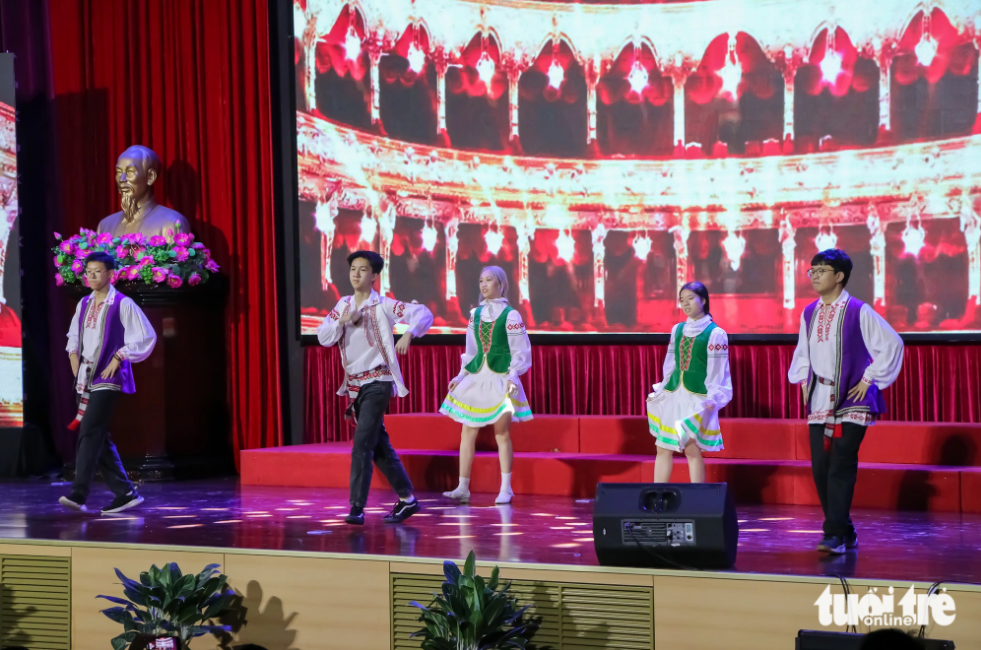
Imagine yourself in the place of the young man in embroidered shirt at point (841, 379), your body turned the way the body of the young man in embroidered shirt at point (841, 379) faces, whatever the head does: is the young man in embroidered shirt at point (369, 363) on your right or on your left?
on your right

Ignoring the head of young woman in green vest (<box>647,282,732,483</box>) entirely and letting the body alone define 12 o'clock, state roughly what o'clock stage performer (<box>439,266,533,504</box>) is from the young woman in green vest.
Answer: The stage performer is roughly at 2 o'clock from the young woman in green vest.

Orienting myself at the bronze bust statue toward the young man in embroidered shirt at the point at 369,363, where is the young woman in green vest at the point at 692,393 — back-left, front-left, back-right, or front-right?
front-left

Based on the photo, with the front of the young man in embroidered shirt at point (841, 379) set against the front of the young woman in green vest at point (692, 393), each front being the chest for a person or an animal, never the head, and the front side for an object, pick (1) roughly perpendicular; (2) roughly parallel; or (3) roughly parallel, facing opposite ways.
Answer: roughly parallel

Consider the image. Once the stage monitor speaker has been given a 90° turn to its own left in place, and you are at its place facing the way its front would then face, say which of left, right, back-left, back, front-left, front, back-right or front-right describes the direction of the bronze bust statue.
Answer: front-right

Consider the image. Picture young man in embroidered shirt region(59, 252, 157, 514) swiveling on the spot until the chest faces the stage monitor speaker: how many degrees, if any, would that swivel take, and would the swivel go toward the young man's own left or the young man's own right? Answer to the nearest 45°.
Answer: approximately 90° to the young man's own left

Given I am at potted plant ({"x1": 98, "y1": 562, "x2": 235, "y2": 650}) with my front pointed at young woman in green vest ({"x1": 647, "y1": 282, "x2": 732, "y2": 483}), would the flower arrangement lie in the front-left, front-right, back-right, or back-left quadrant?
front-left

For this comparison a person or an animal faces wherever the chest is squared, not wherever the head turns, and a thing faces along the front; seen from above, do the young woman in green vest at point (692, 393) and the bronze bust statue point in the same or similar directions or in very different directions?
same or similar directions

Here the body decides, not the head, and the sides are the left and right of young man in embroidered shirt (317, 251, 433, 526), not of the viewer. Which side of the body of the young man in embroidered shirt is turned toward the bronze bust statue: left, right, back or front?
right

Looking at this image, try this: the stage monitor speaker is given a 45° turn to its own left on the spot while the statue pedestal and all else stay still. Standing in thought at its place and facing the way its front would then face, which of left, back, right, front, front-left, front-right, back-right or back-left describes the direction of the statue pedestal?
front

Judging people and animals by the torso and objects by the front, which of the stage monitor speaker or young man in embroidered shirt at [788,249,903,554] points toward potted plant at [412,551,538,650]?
the young man in embroidered shirt

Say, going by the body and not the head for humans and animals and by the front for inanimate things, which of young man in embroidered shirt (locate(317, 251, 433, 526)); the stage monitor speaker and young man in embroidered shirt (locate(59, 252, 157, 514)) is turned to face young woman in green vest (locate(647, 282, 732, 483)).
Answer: the stage monitor speaker

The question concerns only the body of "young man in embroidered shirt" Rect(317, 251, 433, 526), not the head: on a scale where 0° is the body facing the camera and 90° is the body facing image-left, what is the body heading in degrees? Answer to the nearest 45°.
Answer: approximately 45°

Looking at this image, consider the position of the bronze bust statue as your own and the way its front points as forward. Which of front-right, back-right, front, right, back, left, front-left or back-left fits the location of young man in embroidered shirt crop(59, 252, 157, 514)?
front-left

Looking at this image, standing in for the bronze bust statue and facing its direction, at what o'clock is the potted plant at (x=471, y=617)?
The potted plant is roughly at 10 o'clock from the bronze bust statue.

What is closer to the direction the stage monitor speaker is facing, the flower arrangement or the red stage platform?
the red stage platform

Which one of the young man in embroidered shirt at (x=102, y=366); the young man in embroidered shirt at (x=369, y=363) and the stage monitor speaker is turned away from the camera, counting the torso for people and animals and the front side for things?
the stage monitor speaker
